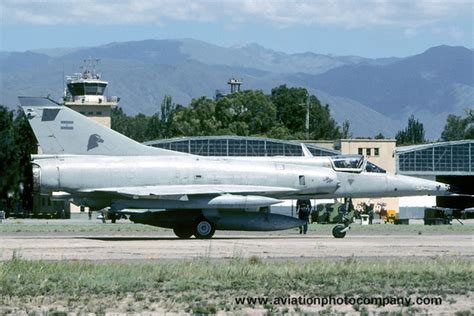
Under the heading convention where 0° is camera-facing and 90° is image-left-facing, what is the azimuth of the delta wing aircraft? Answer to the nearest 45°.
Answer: approximately 270°

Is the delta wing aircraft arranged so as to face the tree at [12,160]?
no
